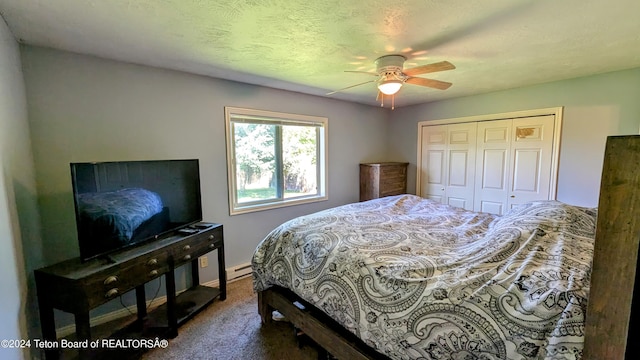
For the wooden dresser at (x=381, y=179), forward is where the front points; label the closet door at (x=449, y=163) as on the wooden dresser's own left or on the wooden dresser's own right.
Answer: on the wooden dresser's own left

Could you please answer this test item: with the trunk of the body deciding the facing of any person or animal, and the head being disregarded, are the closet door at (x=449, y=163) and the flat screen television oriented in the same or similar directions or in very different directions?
very different directions

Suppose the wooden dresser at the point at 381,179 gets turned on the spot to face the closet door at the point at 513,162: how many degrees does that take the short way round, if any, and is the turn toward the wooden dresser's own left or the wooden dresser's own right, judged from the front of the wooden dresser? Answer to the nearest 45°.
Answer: approximately 45° to the wooden dresser's own left

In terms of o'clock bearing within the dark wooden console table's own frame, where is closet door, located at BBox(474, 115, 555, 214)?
The closet door is roughly at 11 o'clock from the dark wooden console table.

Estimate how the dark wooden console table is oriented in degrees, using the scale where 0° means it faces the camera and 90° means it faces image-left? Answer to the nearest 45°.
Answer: approximately 315°

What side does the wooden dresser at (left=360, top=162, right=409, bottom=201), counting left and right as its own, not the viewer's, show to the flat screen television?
right
